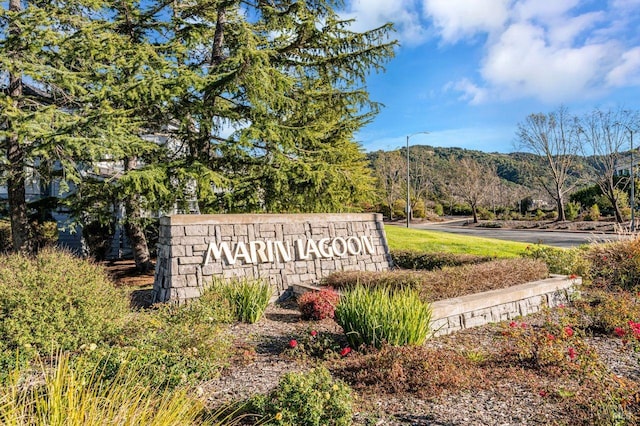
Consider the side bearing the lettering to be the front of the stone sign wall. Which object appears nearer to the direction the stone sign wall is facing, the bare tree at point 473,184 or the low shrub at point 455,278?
the low shrub

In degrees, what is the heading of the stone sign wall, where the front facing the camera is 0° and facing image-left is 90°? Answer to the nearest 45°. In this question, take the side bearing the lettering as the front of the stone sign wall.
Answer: approximately 315°

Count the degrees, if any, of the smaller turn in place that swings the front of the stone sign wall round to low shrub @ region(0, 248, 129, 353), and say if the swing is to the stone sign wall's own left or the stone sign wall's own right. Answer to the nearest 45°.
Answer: approximately 90° to the stone sign wall's own right

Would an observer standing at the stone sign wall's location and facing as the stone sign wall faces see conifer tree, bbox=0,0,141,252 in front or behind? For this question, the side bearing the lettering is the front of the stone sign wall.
behind

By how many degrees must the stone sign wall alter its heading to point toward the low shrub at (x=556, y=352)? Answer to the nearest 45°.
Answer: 0° — it already faces it

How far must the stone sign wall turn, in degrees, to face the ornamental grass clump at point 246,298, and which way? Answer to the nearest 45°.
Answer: approximately 45° to its right

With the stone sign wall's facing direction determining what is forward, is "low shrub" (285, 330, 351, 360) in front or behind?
in front

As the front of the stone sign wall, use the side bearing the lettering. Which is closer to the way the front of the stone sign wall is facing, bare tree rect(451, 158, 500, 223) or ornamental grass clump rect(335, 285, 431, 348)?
the ornamental grass clump

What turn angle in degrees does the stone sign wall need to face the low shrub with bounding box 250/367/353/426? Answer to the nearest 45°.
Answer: approximately 45° to its right

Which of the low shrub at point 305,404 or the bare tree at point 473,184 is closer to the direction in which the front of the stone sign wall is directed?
the low shrub
